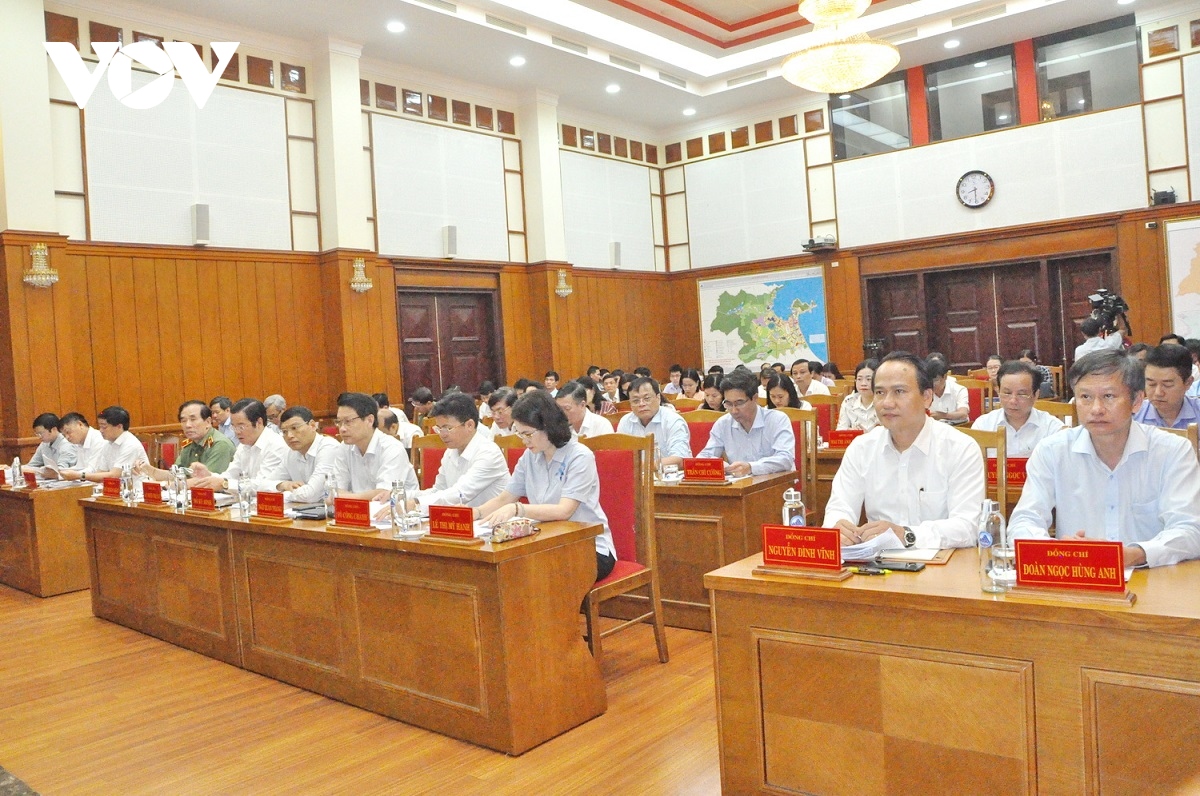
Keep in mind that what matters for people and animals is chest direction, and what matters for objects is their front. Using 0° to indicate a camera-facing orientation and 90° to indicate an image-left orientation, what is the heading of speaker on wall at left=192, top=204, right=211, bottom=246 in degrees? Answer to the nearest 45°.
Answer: approximately 315°

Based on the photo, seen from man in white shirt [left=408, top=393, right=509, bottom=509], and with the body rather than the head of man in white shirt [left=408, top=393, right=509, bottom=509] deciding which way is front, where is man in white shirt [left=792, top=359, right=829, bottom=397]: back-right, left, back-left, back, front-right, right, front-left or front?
back

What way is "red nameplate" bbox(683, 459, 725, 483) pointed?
toward the camera

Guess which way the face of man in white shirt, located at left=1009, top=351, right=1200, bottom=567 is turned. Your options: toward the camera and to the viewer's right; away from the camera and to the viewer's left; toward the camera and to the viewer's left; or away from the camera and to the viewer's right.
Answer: toward the camera and to the viewer's left

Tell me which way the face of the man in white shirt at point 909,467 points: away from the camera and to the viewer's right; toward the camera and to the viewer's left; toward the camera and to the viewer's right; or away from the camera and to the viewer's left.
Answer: toward the camera and to the viewer's left

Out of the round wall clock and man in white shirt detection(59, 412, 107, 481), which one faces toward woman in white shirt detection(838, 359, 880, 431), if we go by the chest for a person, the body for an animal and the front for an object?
the round wall clock

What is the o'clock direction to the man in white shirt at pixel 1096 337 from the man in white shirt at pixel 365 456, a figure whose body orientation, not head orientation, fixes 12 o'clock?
the man in white shirt at pixel 1096 337 is roughly at 7 o'clock from the man in white shirt at pixel 365 456.

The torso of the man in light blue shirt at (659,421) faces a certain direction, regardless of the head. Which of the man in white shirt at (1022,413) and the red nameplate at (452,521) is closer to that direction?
the red nameplate

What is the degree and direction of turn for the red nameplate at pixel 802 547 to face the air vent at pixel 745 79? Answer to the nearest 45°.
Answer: approximately 180°

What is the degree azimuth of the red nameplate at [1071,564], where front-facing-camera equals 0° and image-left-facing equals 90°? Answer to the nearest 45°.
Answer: approximately 0°

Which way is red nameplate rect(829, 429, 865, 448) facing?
toward the camera

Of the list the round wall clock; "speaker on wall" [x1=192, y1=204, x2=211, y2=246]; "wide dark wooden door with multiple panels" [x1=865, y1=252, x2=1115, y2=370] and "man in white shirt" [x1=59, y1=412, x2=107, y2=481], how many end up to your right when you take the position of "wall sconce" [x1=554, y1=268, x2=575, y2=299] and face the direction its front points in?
2

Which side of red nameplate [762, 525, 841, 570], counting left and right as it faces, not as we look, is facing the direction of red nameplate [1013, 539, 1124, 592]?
left

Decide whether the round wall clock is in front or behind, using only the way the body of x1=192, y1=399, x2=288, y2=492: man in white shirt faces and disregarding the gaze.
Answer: behind

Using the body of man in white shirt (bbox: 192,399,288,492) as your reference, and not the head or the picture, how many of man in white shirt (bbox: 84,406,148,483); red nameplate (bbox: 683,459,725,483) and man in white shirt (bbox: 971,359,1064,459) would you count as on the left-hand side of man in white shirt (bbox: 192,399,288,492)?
2
